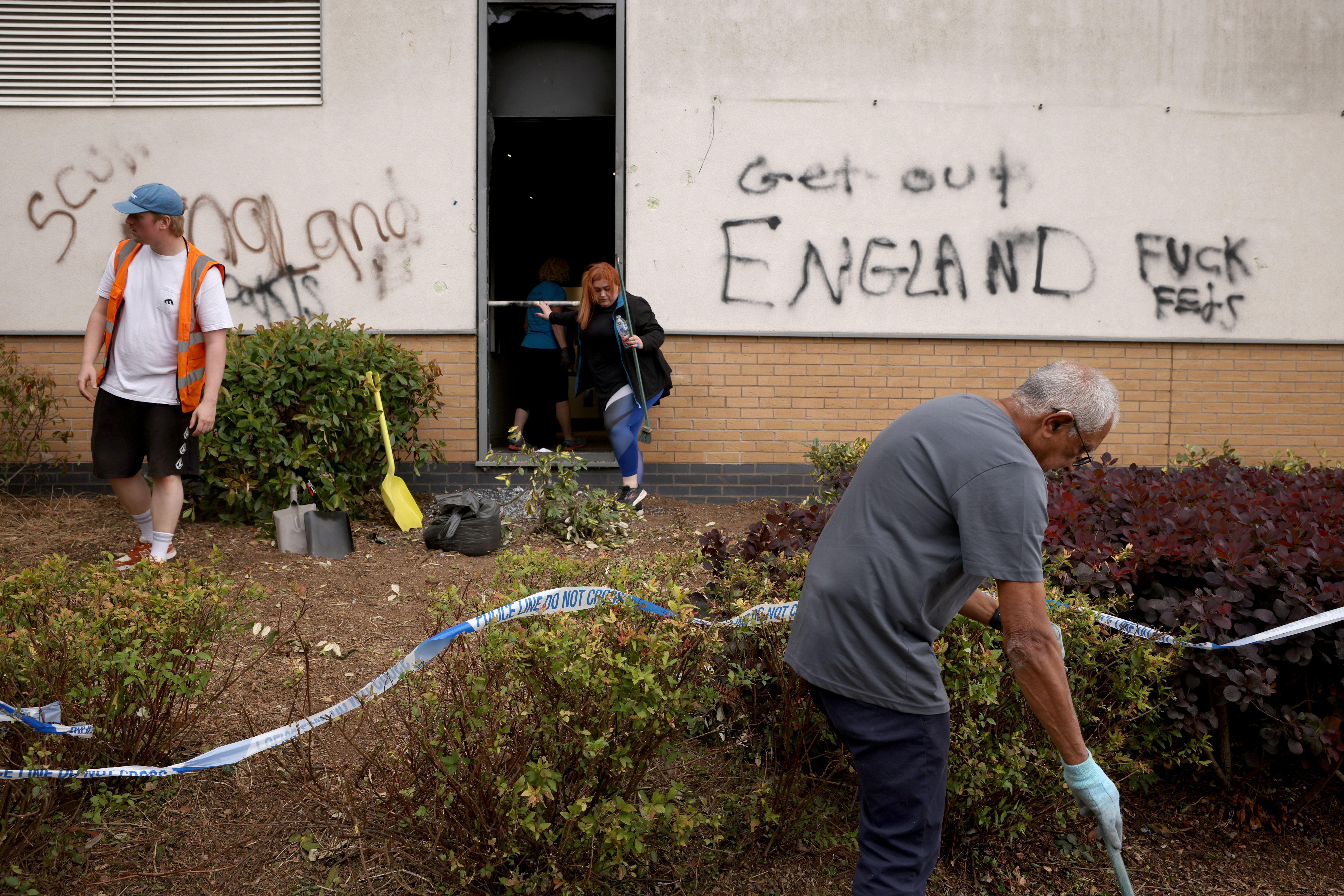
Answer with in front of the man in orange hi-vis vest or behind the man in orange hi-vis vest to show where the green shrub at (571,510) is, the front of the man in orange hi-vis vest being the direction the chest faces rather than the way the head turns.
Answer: behind

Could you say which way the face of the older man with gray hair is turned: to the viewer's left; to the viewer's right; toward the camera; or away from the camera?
to the viewer's right

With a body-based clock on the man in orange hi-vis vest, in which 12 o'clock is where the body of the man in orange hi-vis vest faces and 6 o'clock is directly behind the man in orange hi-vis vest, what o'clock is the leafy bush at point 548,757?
The leafy bush is roughly at 10 o'clock from the man in orange hi-vis vest.

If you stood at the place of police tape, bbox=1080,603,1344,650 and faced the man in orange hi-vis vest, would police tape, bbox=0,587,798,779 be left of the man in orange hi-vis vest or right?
left

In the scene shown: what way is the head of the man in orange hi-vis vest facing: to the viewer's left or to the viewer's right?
to the viewer's left

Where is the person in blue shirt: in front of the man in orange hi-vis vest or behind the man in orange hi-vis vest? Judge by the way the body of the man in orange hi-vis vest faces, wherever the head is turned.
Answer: behind

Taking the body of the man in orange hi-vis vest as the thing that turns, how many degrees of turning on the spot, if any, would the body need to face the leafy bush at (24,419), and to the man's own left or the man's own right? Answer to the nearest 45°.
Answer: approximately 135° to the man's own right

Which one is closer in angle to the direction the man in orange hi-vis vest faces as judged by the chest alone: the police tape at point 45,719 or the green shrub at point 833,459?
the police tape

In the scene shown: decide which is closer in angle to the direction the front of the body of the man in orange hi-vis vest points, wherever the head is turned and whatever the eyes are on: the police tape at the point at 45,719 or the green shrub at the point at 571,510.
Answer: the police tape

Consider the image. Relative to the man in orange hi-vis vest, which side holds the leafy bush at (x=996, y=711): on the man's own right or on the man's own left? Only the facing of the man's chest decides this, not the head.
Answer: on the man's own left

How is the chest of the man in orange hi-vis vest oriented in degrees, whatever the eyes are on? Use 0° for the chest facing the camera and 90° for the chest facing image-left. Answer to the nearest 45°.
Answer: approximately 45°

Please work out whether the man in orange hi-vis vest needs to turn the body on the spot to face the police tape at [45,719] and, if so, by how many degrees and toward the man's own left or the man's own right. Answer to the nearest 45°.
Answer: approximately 45° to the man's own left

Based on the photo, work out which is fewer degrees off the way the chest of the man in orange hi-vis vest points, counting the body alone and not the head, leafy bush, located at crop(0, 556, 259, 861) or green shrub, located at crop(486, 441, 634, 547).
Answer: the leafy bush
